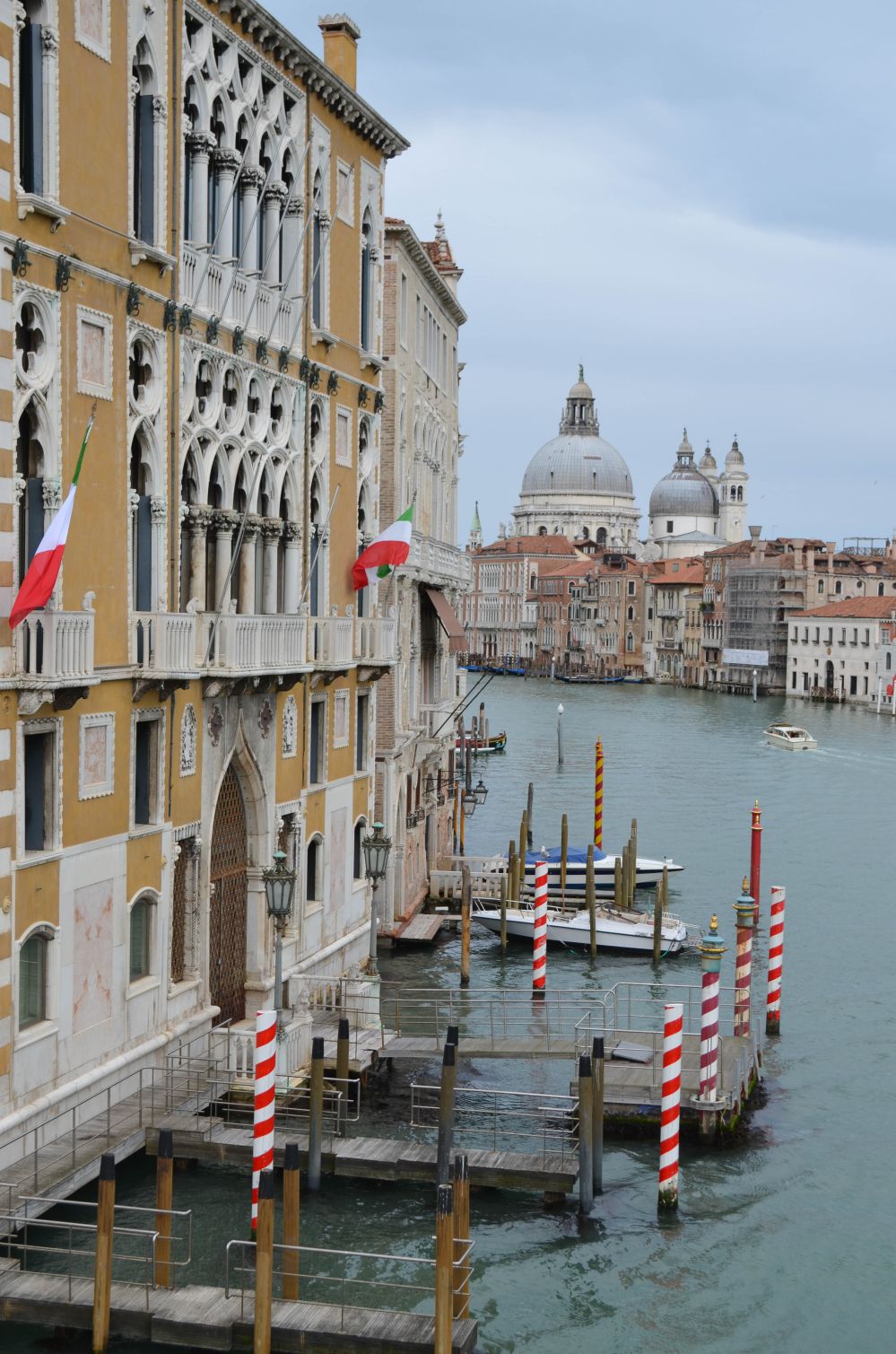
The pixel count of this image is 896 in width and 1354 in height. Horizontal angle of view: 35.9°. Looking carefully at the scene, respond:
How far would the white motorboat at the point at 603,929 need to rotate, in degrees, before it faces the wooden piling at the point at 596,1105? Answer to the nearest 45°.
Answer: approximately 135° to its left

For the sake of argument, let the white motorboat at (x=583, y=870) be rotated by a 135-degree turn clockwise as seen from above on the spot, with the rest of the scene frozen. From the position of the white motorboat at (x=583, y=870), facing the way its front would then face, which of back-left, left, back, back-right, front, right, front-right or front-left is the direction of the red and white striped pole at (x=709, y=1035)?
front-left

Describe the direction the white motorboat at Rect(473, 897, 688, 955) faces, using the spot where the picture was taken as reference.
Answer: facing away from the viewer and to the left of the viewer

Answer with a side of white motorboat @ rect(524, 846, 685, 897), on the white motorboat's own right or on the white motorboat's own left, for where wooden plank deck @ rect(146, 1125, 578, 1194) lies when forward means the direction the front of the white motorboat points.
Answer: on the white motorboat's own right

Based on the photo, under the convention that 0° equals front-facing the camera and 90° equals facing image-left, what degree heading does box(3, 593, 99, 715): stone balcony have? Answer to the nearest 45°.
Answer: approximately 315°

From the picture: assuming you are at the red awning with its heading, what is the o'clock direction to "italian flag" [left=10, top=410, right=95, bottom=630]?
The italian flag is roughly at 2 o'clock from the red awning.

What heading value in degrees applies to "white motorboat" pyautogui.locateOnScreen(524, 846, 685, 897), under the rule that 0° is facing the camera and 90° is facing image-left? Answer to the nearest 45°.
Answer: approximately 270°

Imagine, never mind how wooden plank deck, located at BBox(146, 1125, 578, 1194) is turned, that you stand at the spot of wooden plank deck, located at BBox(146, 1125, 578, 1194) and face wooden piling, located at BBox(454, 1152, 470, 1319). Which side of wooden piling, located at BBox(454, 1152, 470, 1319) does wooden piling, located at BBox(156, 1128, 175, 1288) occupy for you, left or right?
right
